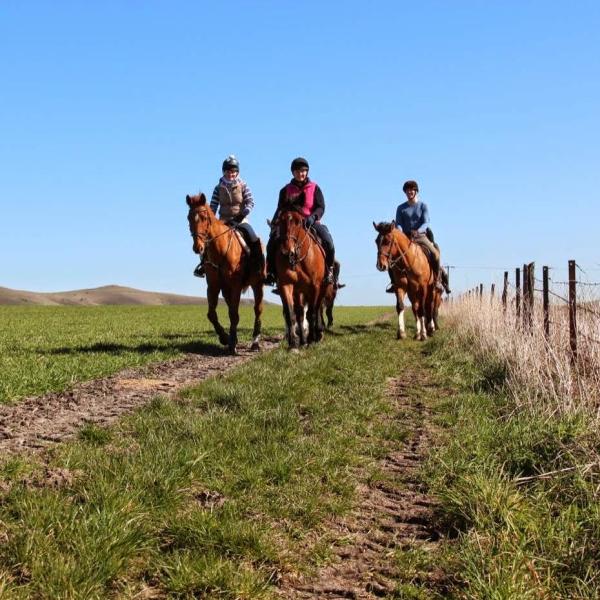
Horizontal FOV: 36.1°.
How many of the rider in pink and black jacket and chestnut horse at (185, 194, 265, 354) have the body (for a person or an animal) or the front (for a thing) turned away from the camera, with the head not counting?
0

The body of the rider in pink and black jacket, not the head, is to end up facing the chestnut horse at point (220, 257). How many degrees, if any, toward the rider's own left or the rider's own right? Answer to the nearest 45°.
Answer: approximately 90° to the rider's own right

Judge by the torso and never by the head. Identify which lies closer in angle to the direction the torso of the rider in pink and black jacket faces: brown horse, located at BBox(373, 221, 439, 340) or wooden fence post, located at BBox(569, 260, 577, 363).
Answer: the wooden fence post

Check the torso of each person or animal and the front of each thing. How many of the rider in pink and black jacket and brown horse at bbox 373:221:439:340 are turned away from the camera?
0

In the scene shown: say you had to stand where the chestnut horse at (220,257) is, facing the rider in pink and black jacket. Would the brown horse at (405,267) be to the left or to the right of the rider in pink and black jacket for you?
left

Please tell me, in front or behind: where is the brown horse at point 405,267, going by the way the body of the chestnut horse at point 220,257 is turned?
behind

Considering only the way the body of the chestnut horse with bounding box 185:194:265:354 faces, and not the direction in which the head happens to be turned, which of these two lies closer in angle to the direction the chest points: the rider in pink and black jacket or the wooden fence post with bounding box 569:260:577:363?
the wooden fence post

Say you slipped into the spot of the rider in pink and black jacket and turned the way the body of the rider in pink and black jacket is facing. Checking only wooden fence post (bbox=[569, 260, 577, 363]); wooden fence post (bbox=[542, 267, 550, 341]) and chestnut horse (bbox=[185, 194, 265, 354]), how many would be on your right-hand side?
1

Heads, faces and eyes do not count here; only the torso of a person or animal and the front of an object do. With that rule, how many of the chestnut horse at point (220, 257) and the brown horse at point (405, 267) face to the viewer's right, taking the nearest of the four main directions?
0

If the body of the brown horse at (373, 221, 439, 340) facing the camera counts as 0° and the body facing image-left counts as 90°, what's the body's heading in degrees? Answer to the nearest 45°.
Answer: approximately 45°

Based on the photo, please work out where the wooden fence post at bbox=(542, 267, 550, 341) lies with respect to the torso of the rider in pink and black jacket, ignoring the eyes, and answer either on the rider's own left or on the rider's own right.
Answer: on the rider's own left
